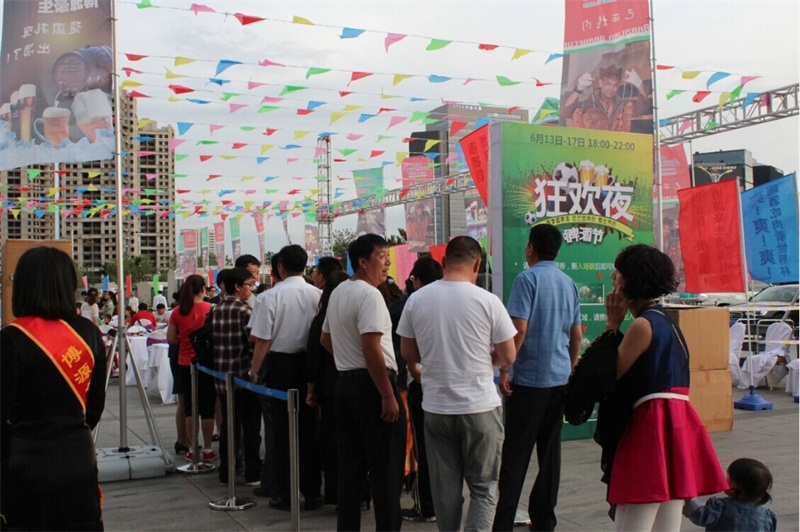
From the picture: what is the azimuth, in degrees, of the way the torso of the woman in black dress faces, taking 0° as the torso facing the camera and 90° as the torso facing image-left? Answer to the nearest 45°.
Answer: approximately 180°

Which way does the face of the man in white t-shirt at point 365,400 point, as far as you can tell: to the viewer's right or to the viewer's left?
to the viewer's right

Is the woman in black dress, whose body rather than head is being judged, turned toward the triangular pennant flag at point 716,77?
no

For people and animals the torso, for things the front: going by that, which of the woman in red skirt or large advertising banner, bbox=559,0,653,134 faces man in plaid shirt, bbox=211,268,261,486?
the woman in red skirt

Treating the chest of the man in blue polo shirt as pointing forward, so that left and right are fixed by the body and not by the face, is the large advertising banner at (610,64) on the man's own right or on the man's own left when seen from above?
on the man's own right

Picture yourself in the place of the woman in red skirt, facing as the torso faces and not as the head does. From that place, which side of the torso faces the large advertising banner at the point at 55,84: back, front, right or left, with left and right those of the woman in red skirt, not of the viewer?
front

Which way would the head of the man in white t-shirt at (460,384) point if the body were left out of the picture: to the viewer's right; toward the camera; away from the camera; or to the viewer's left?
away from the camera

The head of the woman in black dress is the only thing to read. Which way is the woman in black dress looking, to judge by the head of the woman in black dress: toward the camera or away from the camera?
away from the camera

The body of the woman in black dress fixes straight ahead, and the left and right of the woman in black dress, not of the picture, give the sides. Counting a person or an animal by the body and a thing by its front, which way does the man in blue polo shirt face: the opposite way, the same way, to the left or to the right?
the same way

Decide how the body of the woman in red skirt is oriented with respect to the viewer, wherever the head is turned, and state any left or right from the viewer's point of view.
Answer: facing away from the viewer and to the left of the viewer

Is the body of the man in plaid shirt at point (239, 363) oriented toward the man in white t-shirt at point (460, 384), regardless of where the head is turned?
no

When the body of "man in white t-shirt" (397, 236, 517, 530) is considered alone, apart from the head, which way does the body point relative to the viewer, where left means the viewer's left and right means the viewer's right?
facing away from the viewer

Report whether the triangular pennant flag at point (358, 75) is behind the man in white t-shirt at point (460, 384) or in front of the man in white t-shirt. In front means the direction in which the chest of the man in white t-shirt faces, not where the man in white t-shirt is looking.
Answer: in front
